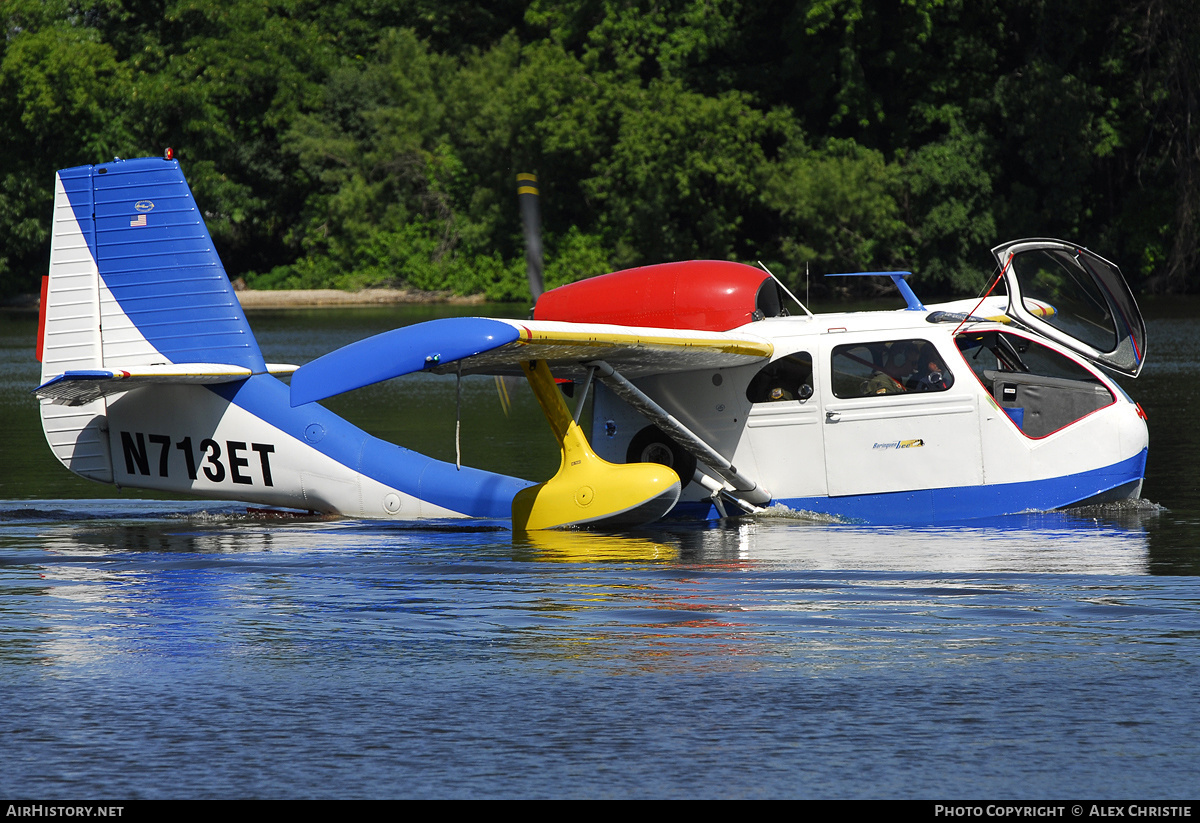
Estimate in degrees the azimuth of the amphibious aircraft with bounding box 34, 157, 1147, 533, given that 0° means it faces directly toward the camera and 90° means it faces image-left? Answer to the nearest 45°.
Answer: approximately 270°

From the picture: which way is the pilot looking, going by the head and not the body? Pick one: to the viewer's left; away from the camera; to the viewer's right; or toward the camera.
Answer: to the viewer's right

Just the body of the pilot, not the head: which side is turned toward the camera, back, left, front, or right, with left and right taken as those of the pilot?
right
